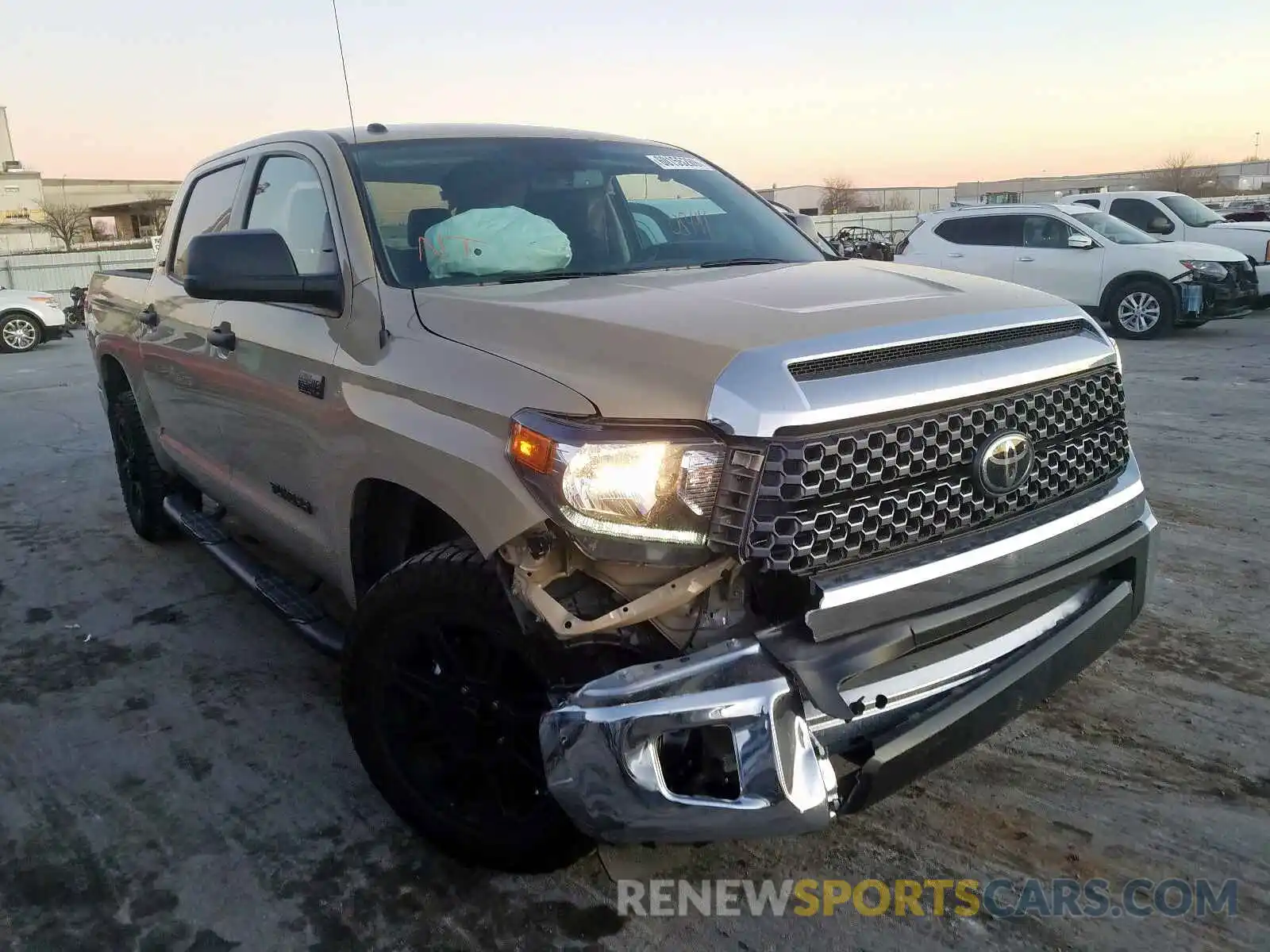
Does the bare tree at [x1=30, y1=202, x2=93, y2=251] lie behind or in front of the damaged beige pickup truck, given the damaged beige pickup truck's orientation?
behind

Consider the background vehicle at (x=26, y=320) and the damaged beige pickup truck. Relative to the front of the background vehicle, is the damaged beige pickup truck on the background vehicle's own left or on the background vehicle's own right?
on the background vehicle's own right

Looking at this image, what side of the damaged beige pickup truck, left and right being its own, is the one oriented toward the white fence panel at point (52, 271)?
back

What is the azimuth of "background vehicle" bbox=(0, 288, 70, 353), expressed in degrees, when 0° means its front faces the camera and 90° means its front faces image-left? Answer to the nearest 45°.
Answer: approximately 270°

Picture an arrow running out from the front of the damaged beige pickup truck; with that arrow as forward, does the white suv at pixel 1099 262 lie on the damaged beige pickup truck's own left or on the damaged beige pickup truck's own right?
on the damaged beige pickup truck's own left

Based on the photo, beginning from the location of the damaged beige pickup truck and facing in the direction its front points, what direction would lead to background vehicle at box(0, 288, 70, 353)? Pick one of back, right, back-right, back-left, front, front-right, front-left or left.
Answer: back

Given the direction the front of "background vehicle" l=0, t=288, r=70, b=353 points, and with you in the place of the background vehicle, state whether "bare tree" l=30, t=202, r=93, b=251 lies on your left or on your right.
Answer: on your left

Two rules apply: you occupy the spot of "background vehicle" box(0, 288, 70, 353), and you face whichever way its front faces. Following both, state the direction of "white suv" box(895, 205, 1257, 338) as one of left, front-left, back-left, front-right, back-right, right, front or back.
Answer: front-right

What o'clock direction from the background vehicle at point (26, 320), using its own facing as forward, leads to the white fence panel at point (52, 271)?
The white fence panel is roughly at 9 o'clock from the background vehicle.
